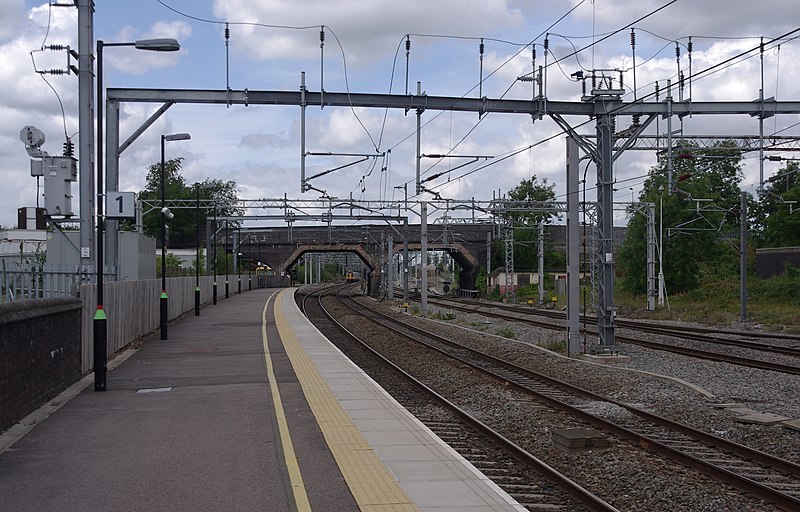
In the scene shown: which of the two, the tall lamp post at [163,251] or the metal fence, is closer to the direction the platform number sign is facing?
the metal fence

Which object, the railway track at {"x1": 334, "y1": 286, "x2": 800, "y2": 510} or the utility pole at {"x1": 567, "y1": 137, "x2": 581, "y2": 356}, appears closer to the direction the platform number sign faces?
the railway track

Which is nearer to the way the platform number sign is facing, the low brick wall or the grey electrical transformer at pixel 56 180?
the low brick wall

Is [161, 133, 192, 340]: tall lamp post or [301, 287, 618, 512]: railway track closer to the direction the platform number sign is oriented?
the railway track

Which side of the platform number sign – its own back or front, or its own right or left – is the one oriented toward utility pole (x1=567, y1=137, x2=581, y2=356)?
left

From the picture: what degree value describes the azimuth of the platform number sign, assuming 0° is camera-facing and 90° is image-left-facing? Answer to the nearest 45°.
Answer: approximately 0°

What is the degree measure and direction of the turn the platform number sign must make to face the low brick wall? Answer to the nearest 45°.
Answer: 0° — it already faces it

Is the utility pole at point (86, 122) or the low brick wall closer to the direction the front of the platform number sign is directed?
the low brick wall

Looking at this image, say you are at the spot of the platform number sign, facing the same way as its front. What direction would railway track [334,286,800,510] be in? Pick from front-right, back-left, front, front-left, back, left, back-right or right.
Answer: front-left

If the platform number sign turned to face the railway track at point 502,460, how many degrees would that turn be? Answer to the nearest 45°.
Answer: approximately 45° to its left
